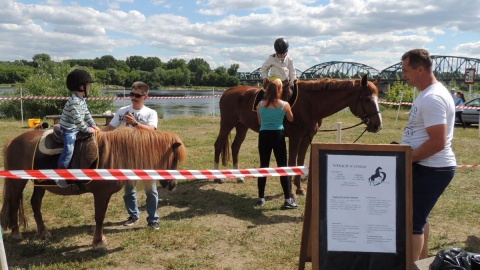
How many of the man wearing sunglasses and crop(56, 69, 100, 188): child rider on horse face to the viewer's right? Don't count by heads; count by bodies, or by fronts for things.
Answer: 1

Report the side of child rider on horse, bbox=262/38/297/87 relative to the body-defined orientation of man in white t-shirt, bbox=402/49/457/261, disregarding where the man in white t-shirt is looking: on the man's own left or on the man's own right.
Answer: on the man's own right

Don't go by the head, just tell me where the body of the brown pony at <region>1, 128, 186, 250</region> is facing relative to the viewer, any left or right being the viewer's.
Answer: facing to the right of the viewer

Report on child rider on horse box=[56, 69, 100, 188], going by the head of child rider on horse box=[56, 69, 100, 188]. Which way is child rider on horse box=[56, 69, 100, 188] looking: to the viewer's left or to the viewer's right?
to the viewer's right

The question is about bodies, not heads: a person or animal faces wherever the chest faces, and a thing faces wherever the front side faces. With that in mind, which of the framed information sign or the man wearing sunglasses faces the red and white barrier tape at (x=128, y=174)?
the man wearing sunglasses

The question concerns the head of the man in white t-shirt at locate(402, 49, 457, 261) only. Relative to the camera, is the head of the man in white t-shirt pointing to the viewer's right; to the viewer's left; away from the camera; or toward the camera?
to the viewer's left

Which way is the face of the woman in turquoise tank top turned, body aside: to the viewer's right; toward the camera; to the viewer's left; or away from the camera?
away from the camera

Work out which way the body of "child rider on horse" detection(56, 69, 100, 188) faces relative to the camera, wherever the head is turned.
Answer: to the viewer's right

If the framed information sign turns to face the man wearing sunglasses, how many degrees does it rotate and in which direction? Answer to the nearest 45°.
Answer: approximately 135° to its right

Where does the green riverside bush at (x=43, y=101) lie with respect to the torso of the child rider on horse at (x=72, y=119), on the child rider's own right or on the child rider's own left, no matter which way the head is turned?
on the child rider's own left
